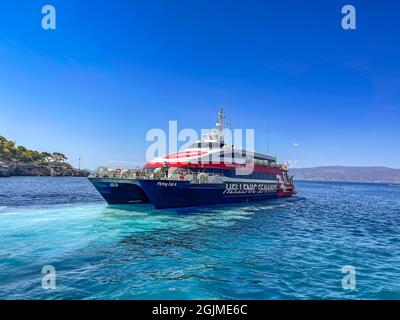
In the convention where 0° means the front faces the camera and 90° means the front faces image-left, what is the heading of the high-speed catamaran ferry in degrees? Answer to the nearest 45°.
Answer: approximately 45°
